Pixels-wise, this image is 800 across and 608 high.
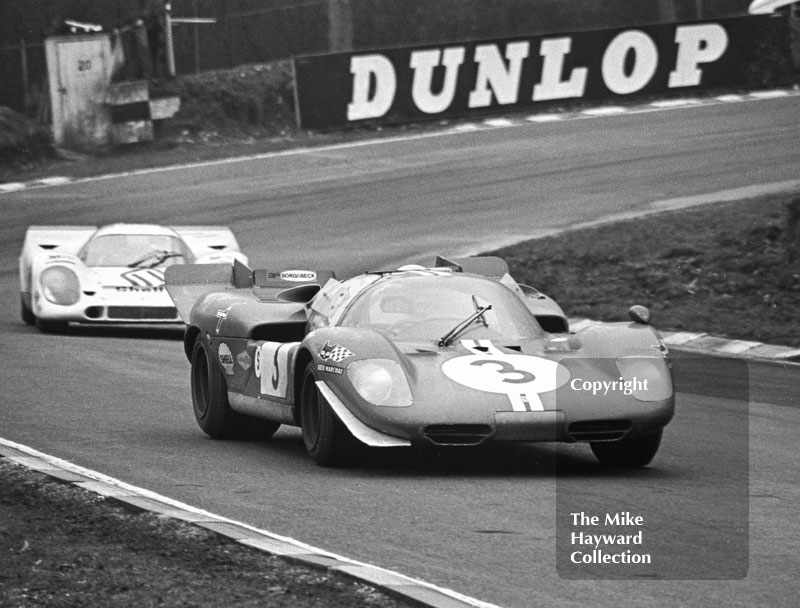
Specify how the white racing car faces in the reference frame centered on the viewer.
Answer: facing the viewer

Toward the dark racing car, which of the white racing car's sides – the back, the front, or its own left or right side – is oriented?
front

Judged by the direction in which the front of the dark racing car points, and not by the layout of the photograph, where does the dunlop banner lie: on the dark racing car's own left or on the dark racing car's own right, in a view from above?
on the dark racing car's own left

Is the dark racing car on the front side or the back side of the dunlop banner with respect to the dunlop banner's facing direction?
on the front side

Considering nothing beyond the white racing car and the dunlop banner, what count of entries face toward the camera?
2

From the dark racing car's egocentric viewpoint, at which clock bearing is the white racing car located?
The white racing car is roughly at 7 o'clock from the dark racing car.

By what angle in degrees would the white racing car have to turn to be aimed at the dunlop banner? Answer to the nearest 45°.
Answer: approximately 135° to its left

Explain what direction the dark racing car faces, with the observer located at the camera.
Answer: facing the viewer and to the right of the viewer

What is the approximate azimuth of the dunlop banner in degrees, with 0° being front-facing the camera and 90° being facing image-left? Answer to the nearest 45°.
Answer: approximately 0°

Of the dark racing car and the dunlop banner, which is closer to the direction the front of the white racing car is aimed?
the dark racing car

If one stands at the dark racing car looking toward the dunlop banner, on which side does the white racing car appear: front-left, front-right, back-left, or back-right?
front-left
